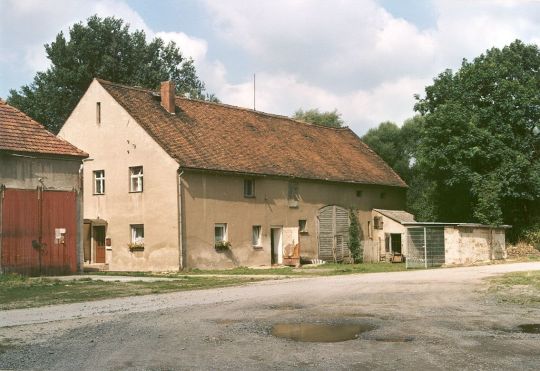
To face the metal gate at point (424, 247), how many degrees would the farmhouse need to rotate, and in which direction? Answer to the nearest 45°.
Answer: approximately 45° to its left

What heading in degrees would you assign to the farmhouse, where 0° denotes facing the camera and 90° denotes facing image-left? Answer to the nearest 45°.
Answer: approximately 315°

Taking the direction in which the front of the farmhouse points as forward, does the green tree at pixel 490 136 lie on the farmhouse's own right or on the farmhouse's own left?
on the farmhouse's own left

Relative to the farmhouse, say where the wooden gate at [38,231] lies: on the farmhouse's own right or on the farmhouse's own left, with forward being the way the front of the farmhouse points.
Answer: on the farmhouse's own right
